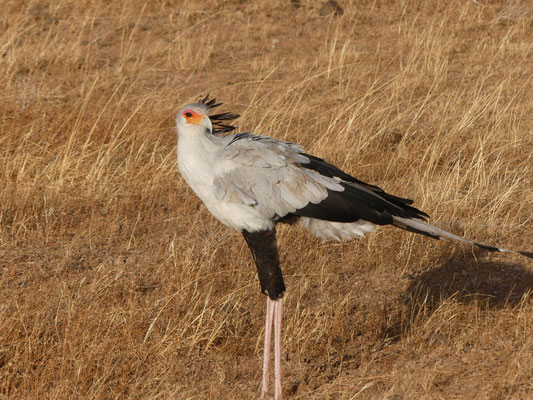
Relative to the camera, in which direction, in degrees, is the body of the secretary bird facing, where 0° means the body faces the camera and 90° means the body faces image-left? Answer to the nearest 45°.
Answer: approximately 90°
